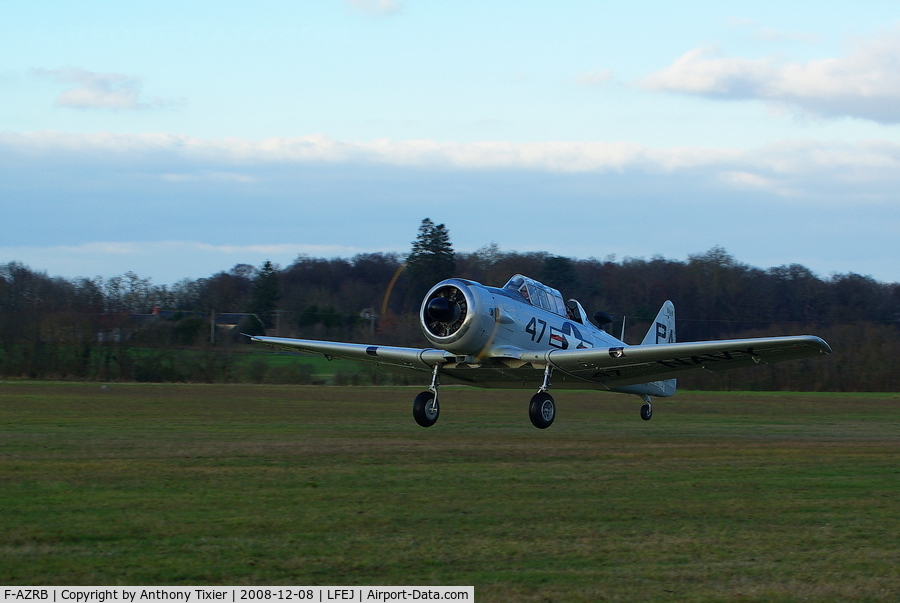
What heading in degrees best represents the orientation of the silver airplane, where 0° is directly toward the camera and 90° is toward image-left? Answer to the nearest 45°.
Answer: approximately 45°

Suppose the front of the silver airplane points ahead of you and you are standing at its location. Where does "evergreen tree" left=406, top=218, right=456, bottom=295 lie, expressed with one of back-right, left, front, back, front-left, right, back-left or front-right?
back-right
